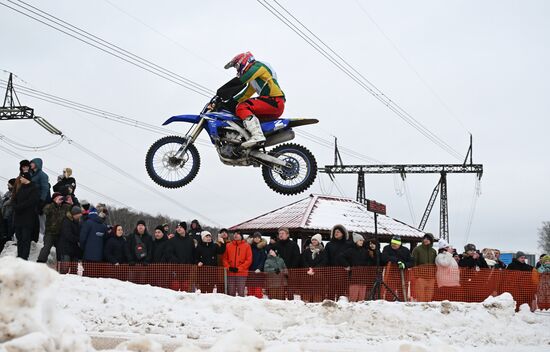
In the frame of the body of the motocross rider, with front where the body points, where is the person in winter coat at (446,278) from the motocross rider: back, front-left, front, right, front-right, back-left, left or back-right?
back-right

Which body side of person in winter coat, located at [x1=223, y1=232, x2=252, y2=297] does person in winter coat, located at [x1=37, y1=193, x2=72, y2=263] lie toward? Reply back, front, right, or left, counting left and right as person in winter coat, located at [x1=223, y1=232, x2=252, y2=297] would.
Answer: right

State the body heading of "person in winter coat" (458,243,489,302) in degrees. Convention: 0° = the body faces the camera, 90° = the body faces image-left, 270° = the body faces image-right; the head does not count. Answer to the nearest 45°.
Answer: approximately 0°

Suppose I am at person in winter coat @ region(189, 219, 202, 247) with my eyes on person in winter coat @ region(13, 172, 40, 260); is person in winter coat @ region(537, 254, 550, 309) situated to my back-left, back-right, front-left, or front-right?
back-left

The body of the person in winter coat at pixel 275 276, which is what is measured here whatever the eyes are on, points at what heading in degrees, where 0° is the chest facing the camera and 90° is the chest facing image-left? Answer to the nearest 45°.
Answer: approximately 0°

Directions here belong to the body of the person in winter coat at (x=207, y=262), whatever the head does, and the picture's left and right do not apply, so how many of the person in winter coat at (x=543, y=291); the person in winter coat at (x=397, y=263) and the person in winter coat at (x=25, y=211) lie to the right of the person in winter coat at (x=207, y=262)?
1

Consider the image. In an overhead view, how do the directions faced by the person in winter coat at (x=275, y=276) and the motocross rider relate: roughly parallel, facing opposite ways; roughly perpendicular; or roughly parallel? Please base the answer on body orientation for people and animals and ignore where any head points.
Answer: roughly perpendicular

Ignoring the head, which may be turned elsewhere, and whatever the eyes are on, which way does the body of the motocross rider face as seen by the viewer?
to the viewer's left

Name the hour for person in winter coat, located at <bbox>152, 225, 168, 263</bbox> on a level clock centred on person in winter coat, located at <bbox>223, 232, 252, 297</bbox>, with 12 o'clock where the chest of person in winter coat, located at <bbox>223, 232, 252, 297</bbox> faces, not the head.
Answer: person in winter coat, located at <bbox>152, 225, 168, 263</bbox> is roughly at 3 o'clock from person in winter coat, located at <bbox>223, 232, 252, 297</bbox>.
